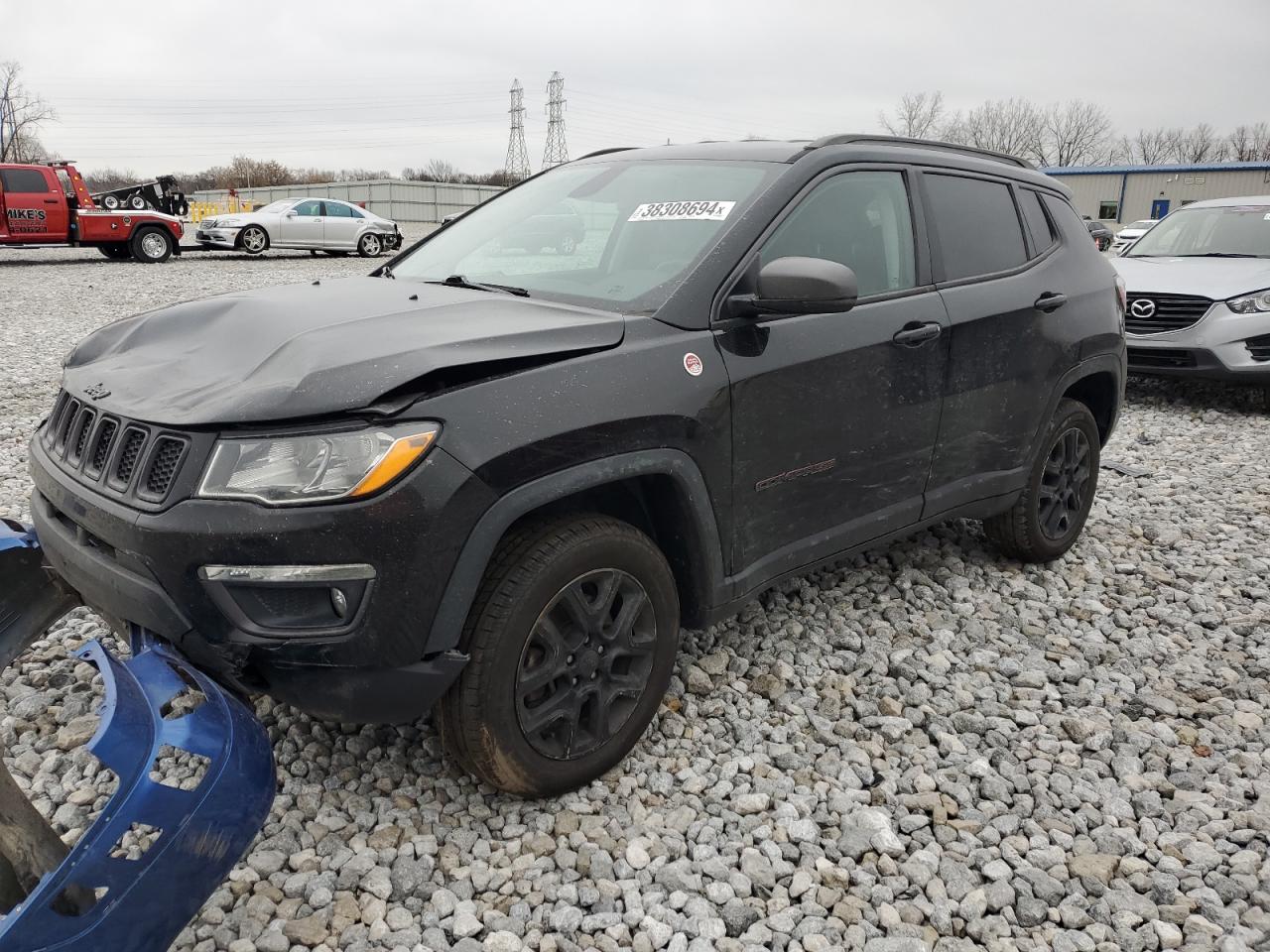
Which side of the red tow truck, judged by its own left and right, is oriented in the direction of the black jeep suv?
left

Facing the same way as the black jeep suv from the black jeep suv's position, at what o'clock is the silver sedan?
The silver sedan is roughly at 4 o'clock from the black jeep suv.

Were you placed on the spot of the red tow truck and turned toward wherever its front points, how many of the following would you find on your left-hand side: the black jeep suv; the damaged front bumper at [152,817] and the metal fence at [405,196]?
2

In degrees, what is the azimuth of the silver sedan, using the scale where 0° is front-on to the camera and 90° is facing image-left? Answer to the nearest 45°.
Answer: approximately 90°

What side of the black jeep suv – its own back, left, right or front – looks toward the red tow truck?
right

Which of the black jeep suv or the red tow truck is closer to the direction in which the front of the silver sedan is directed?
the red tow truck

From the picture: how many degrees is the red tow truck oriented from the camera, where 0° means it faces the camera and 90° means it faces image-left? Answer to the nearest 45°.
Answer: approximately 90°

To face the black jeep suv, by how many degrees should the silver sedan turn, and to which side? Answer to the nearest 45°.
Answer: approximately 90° to its left

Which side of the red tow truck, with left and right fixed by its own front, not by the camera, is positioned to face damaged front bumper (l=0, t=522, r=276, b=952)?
left

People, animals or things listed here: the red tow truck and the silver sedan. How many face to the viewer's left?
2
